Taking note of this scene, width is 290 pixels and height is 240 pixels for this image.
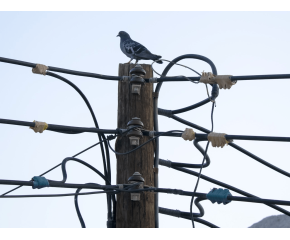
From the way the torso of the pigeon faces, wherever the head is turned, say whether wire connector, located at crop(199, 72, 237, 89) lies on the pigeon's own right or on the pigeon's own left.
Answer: on the pigeon's own left

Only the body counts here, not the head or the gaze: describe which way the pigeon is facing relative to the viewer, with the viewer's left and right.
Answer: facing to the left of the viewer
